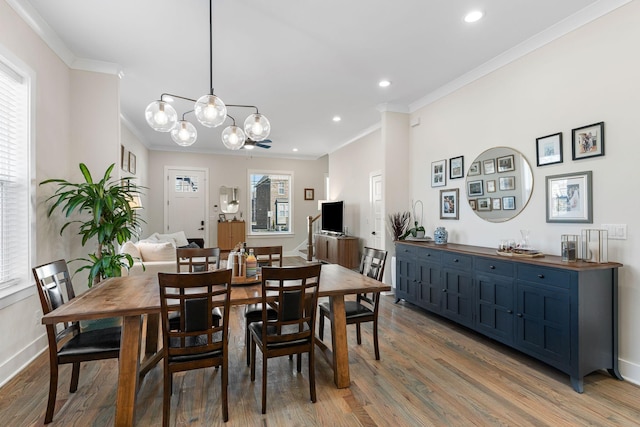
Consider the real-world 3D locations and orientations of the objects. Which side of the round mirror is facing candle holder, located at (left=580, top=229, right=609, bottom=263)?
left

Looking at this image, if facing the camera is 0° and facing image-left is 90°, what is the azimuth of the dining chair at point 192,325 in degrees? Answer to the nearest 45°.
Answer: approximately 180°

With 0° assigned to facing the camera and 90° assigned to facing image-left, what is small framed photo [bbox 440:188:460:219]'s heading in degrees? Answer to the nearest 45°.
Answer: approximately 45°

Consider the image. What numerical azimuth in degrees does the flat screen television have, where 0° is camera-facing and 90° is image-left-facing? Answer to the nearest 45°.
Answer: approximately 45°

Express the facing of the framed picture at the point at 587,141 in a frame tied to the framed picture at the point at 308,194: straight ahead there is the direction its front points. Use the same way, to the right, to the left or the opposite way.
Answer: to the right

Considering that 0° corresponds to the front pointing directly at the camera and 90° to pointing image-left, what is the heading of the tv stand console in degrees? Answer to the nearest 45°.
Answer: approximately 45°
